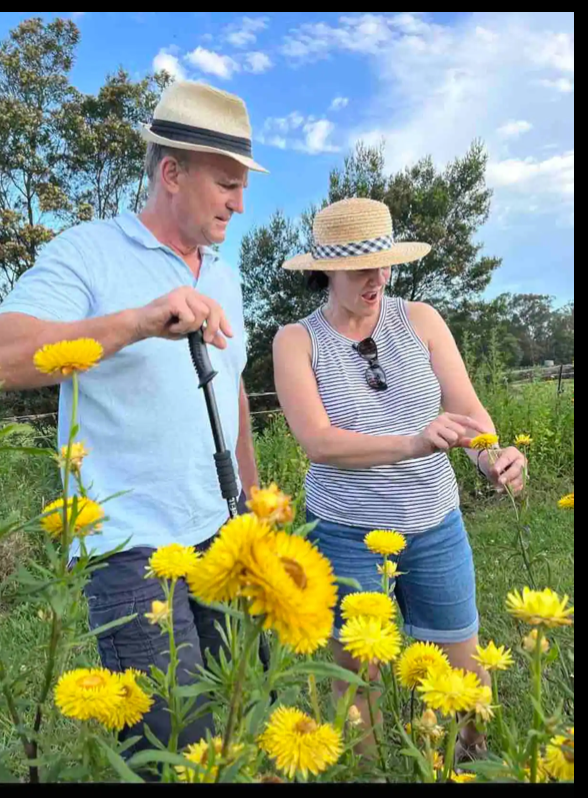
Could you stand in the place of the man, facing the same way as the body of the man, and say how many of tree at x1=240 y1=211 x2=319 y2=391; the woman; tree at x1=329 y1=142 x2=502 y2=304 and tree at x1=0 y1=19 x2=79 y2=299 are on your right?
0

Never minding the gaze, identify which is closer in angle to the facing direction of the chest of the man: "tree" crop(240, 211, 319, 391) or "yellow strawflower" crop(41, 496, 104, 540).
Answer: the yellow strawflower

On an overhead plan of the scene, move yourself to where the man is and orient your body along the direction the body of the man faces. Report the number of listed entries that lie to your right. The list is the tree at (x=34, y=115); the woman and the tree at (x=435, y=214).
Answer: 0

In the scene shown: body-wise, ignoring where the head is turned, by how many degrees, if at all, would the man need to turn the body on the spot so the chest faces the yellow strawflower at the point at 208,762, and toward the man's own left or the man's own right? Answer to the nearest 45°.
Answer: approximately 45° to the man's own right

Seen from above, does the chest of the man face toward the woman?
no

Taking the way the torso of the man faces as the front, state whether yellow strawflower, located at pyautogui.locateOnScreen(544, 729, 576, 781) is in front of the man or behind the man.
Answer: in front

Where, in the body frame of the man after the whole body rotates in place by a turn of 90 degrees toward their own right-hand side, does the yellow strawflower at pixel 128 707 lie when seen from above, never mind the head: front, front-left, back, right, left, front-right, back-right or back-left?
front-left

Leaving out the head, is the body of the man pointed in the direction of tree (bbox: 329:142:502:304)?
no

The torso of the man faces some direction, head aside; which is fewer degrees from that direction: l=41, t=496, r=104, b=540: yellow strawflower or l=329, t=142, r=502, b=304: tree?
the yellow strawflower

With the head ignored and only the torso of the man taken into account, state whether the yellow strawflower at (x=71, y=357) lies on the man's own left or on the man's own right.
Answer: on the man's own right

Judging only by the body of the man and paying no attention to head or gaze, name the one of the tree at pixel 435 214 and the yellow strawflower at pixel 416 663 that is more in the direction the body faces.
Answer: the yellow strawflower

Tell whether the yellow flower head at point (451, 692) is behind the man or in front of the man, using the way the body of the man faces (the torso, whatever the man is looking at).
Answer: in front

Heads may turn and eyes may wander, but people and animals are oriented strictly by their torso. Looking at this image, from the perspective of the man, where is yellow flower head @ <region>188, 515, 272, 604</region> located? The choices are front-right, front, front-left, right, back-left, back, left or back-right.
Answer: front-right

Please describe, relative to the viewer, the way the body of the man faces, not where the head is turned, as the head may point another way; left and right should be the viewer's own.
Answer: facing the viewer and to the right of the viewer

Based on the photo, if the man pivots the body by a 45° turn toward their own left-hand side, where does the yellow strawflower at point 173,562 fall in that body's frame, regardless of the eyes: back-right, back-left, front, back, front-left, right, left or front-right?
right
